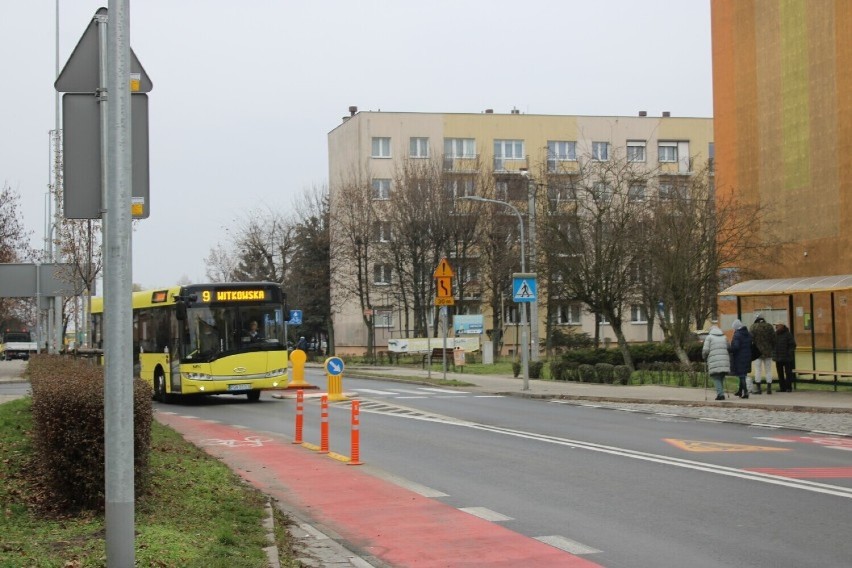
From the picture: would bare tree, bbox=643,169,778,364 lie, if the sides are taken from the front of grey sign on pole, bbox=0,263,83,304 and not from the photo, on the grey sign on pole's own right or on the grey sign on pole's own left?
on the grey sign on pole's own right

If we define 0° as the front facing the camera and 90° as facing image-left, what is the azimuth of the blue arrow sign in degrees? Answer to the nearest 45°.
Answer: approximately 0°

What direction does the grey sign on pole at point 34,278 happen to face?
away from the camera

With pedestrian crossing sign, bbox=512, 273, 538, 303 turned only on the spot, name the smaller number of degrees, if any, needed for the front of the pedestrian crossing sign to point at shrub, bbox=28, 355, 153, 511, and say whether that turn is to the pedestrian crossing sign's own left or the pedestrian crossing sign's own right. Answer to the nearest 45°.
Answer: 0° — it already faces it

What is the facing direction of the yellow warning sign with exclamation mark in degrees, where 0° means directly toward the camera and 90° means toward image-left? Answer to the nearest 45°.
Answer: approximately 0°

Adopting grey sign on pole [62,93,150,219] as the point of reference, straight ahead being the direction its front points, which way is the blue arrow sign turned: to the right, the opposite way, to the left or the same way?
the opposite way

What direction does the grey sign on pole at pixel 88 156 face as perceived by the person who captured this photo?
facing away from the viewer

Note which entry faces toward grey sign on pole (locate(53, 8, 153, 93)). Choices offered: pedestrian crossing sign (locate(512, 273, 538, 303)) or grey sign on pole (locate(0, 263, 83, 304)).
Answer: the pedestrian crossing sign

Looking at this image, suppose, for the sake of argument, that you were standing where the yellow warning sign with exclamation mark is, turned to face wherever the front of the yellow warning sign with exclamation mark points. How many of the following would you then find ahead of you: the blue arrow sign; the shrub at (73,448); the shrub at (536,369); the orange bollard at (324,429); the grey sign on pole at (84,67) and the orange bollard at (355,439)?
5

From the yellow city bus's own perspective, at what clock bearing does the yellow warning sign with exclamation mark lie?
The yellow warning sign with exclamation mark is roughly at 9 o'clock from the yellow city bus.
